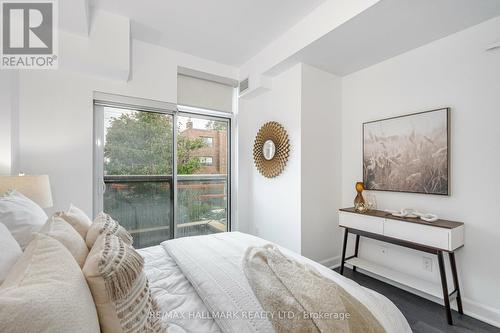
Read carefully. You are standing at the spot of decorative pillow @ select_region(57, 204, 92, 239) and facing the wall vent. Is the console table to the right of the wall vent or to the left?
right

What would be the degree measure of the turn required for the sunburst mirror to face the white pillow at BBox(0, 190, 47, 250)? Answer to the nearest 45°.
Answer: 0° — it already faces it

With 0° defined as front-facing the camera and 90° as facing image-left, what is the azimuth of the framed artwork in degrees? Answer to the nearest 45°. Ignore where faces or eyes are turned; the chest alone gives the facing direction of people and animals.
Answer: approximately 45°

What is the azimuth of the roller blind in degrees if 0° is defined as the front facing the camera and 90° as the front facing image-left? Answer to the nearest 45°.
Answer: approximately 315°
